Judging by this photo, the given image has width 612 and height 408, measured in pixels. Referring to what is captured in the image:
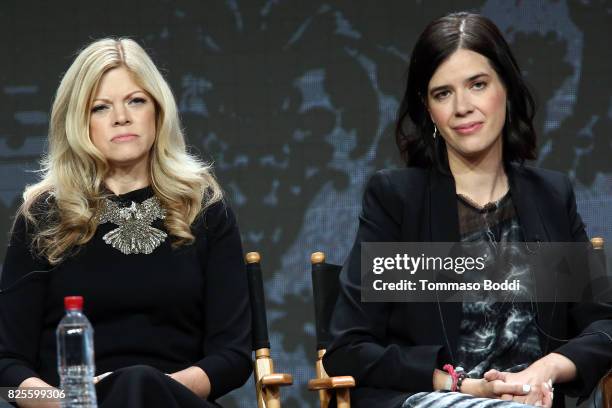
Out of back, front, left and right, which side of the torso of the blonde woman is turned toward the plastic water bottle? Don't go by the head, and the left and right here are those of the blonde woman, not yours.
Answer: front

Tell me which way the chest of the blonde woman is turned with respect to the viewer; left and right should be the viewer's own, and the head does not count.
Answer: facing the viewer

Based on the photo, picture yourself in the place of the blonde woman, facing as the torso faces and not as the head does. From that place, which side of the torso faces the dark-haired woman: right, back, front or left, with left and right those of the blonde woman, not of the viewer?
left

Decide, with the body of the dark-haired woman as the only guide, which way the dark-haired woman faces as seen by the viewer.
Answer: toward the camera

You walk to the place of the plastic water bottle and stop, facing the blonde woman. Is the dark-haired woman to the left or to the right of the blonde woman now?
right

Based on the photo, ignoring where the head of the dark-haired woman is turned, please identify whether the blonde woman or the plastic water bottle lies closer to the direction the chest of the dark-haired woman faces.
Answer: the plastic water bottle

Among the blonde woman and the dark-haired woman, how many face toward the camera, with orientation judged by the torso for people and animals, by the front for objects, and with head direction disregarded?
2

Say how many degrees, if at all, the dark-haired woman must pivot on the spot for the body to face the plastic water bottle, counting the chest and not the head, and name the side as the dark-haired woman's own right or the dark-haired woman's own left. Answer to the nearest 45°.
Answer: approximately 45° to the dark-haired woman's own right
